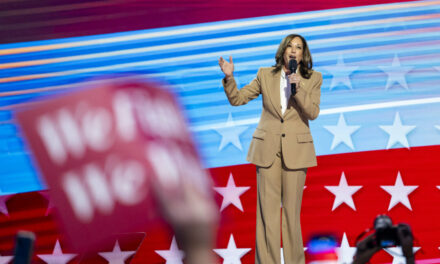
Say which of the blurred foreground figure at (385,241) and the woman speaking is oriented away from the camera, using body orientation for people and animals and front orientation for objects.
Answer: the blurred foreground figure

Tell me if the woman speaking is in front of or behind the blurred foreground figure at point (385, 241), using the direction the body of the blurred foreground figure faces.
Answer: in front

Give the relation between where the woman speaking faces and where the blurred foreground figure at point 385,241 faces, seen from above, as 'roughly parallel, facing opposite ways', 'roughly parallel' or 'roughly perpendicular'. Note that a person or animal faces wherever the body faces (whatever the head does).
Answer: roughly parallel, facing opposite ways

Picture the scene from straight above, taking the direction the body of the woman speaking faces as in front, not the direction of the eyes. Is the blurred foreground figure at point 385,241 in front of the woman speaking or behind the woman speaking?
in front

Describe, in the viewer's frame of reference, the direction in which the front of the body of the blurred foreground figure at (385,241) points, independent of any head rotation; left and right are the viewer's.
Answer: facing away from the viewer

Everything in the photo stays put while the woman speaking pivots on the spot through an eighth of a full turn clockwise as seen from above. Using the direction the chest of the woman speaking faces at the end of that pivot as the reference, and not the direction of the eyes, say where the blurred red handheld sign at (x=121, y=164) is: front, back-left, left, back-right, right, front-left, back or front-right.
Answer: front-left

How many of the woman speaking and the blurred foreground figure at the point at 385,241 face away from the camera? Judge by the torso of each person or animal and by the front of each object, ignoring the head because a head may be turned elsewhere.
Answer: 1

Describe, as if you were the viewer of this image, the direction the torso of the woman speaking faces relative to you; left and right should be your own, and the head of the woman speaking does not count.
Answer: facing the viewer
